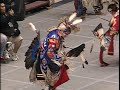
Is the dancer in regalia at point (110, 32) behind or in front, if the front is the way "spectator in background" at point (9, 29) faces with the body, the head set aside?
in front

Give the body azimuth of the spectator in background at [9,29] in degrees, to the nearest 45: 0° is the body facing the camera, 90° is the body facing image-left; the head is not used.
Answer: approximately 315°

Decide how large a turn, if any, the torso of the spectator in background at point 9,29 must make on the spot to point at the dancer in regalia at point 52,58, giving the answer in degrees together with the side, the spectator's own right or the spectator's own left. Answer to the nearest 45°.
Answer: approximately 45° to the spectator's own right

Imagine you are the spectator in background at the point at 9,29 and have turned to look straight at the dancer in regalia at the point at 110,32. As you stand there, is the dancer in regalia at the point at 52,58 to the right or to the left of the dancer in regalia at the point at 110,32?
right
